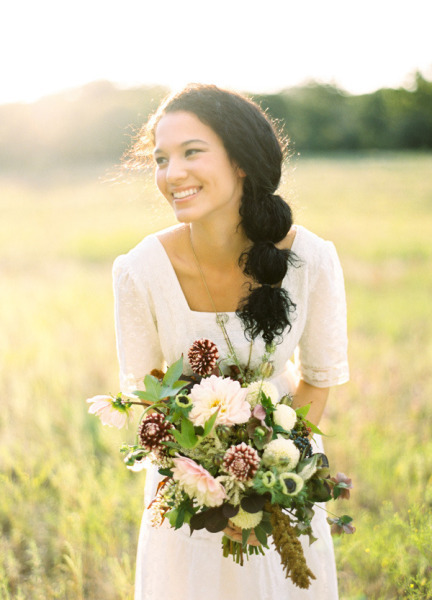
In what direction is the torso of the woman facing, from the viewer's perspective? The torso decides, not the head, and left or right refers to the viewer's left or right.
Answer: facing the viewer

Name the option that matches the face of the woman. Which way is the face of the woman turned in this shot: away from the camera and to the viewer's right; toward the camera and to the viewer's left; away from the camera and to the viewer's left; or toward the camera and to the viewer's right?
toward the camera and to the viewer's left
